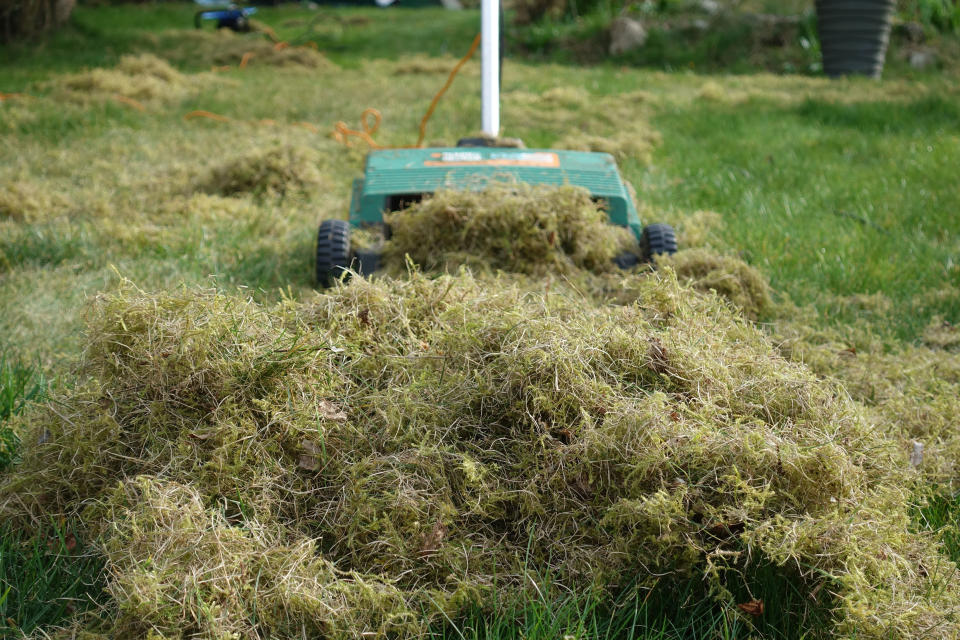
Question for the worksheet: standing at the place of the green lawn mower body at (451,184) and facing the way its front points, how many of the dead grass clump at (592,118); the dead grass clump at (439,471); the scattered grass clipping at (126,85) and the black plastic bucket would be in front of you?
1

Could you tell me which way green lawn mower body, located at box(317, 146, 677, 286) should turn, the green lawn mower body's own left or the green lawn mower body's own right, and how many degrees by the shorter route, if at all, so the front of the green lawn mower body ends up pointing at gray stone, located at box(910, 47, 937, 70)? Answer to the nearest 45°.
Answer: approximately 135° to the green lawn mower body's own left

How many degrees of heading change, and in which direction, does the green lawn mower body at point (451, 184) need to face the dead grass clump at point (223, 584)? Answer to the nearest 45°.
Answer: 0° — it already faces it

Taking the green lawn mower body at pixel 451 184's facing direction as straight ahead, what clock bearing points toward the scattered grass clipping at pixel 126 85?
The scattered grass clipping is roughly at 5 o'clock from the green lawn mower body.

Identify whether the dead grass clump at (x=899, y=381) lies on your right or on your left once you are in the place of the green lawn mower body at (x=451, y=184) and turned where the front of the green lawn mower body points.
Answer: on your left

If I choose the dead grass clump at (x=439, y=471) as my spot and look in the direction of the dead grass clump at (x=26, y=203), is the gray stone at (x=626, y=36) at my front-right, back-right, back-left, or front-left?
front-right

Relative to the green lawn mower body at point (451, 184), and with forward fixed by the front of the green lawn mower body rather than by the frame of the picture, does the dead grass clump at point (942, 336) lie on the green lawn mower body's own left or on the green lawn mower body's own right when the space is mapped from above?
on the green lawn mower body's own left

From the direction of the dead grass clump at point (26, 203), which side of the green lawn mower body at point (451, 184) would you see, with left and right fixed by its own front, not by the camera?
right

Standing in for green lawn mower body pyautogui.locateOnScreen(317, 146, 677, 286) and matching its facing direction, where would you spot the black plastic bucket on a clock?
The black plastic bucket is roughly at 7 o'clock from the green lawn mower body.

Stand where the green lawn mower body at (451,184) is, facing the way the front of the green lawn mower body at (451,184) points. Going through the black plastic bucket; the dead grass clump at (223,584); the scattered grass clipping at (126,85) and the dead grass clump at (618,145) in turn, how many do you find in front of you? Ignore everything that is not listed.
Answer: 1

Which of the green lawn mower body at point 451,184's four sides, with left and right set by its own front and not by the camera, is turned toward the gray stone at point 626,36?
back

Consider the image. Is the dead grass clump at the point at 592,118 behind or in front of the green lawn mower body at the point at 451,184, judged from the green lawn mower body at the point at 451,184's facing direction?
behind

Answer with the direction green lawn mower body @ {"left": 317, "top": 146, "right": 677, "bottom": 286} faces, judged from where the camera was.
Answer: facing the viewer

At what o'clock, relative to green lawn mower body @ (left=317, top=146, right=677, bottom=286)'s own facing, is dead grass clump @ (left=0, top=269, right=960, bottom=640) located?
The dead grass clump is roughly at 12 o'clock from the green lawn mower body.
